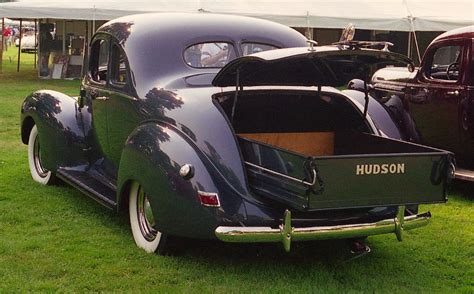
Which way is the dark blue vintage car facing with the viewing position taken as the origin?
facing away from the viewer and to the left of the viewer

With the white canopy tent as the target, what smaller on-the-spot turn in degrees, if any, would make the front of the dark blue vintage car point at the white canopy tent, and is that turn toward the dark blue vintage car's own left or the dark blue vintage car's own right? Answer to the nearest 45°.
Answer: approximately 45° to the dark blue vintage car's own right
